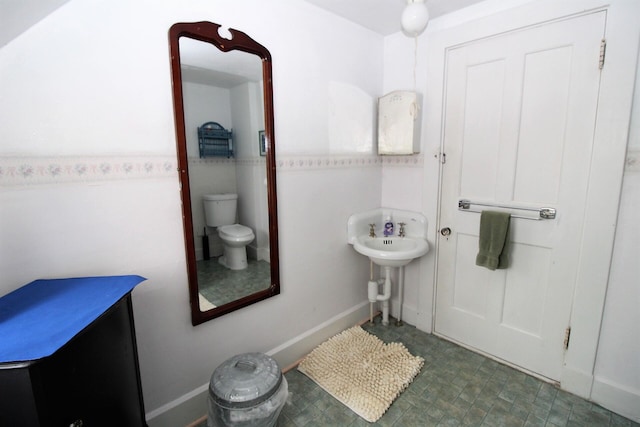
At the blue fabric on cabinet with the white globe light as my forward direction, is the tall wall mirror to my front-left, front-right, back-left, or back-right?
front-left

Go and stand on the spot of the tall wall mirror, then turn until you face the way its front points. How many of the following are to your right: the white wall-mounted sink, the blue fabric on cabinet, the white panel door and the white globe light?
1

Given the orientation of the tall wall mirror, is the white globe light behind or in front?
in front

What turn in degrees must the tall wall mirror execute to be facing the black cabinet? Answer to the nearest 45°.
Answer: approximately 90° to its right

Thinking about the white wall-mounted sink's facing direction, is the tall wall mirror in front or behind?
in front

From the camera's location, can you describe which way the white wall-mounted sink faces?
facing the viewer

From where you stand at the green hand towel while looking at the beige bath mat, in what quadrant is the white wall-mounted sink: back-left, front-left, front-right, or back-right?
front-right

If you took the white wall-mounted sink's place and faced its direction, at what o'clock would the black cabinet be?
The black cabinet is roughly at 1 o'clock from the white wall-mounted sink.

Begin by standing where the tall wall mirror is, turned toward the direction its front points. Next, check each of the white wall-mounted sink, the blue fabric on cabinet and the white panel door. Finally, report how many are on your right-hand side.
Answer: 1

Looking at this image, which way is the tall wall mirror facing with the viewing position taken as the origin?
facing the viewer and to the right of the viewer

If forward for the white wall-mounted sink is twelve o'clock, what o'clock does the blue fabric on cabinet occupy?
The blue fabric on cabinet is roughly at 1 o'clock from the white wall-mounted sink.

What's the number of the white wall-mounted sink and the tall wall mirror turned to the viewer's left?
0
